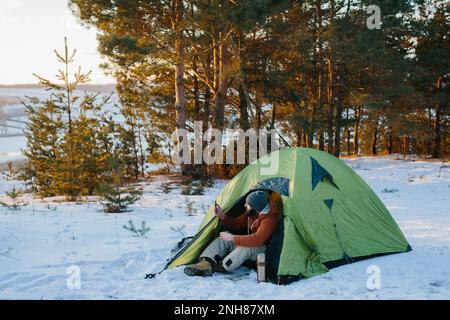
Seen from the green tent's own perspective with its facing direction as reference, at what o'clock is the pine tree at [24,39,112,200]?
The pine tree is roughly at 3 o'clock from the green tent.

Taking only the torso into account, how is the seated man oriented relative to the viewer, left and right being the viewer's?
facing the viewer and to the left of the viewer

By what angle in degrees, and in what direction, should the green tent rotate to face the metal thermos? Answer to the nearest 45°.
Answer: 0° — it already faces it

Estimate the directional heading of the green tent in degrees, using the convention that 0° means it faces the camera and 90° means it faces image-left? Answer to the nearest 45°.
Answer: approximately 45°
